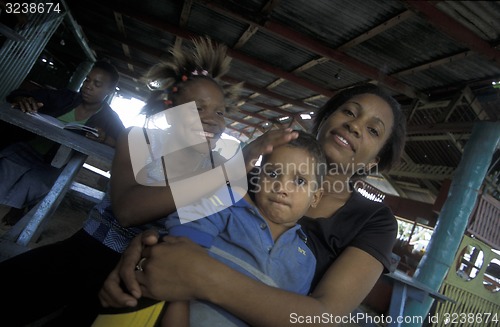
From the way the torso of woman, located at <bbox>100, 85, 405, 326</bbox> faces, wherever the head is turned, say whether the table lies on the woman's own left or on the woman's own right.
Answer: on the woman's own right

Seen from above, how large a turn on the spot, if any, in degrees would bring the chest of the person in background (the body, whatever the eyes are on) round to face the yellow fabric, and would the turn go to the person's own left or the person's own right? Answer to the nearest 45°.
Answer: approximately 45° to the person's own left

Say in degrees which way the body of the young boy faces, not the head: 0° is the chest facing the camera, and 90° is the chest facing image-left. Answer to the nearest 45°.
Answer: approximately 0°

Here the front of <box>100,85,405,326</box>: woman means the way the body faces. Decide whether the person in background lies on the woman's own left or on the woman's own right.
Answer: on the woman's own right

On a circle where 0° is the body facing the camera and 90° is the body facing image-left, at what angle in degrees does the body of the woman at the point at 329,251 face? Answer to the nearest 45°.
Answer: approximately 45°
